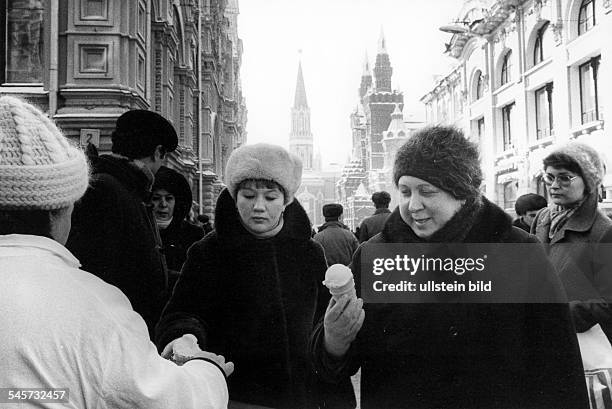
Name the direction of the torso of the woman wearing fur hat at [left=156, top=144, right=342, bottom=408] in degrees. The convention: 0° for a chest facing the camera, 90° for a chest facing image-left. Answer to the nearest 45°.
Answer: approximately 0°

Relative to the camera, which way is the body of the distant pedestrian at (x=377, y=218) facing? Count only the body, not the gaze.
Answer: away from the camera

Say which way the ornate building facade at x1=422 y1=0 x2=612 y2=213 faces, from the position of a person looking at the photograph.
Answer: facing the viewer and to the left of the viewer

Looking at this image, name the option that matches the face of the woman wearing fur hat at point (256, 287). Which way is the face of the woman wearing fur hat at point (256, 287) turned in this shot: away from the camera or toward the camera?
toward the camera

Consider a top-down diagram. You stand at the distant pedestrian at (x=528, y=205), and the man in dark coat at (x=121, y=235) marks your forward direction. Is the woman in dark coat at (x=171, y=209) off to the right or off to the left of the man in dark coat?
right

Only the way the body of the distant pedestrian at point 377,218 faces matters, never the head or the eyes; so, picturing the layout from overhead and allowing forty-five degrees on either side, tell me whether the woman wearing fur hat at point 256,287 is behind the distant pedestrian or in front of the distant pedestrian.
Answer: behind

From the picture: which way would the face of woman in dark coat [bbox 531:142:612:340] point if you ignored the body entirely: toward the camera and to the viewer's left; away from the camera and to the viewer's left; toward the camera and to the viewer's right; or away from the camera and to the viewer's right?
toward the camera and to the viewer's left

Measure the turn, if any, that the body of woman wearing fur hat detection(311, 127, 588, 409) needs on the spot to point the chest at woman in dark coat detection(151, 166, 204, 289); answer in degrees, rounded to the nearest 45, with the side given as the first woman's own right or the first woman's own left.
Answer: approximately 90° to the first woman's own right

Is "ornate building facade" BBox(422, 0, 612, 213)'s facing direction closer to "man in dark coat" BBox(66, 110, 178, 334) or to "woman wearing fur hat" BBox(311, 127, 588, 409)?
the man in dark coat

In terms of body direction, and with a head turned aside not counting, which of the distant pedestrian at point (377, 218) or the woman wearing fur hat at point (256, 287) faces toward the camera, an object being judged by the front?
the woman wearing fur hat

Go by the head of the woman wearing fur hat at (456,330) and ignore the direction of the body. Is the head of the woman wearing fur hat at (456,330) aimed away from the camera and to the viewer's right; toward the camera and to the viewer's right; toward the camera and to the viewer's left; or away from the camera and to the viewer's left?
toward the camera and to the viewer's left

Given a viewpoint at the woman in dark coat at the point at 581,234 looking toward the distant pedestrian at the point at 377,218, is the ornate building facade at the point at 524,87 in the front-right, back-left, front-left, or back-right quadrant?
front-right

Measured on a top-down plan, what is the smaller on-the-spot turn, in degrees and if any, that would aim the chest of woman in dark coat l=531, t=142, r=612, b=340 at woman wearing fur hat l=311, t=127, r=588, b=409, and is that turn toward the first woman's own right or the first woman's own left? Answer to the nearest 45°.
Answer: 0° — they already face them

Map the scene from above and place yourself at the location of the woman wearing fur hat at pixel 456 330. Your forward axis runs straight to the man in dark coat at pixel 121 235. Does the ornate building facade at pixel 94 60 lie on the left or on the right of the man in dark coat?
right

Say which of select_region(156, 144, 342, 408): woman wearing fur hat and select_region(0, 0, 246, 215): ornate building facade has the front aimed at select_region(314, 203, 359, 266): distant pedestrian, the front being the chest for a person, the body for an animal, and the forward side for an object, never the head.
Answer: the ornate building facade

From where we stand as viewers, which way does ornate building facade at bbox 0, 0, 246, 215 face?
facing the viewer and to the right of the viewer
